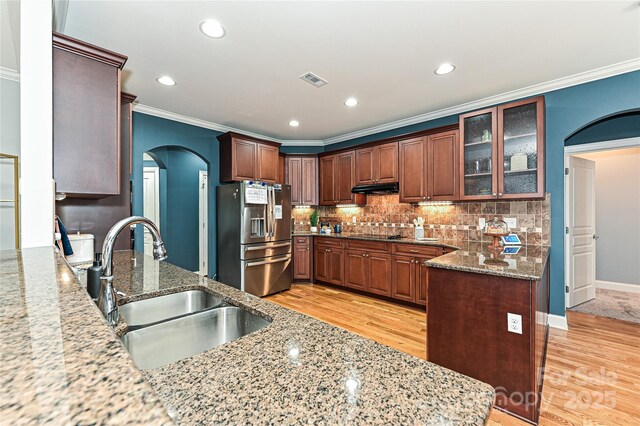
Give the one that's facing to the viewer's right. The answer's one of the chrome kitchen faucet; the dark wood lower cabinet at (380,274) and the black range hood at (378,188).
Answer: the chrome kitchen faucet

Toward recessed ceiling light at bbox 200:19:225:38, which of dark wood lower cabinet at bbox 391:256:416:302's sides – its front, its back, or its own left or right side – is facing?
front

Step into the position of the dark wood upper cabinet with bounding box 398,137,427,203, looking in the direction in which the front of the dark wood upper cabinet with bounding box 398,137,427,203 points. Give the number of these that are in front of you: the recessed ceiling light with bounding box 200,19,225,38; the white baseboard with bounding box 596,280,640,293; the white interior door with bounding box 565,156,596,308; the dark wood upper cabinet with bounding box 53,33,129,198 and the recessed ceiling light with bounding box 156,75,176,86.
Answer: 3

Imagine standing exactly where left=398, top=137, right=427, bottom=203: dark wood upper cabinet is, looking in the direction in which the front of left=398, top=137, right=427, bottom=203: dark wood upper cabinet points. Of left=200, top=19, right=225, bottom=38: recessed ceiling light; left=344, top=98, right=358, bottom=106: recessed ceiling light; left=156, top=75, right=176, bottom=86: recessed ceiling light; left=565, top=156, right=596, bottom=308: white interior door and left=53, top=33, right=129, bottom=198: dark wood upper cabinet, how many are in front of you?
4

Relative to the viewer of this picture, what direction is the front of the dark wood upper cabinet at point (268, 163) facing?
facing the viewer and to the right of the viewer

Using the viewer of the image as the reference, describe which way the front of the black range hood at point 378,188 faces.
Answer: facing the viewer and to the left of the viewer

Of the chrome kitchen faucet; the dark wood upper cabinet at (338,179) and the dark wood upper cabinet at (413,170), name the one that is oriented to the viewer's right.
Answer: the chrome kitchen faucet

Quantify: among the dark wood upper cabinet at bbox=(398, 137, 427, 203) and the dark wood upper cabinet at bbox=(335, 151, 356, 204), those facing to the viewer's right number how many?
0
